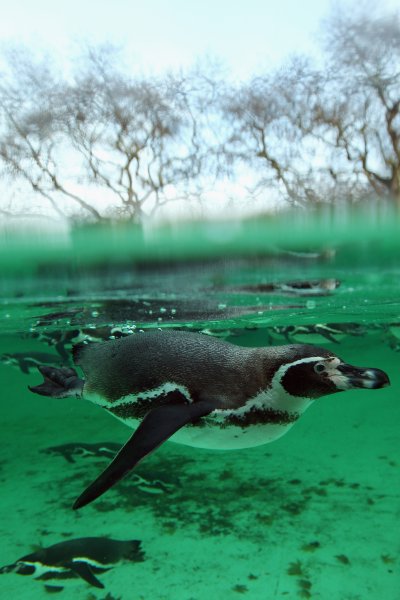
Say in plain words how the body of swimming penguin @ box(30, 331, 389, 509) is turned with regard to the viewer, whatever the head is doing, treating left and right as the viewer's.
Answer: facing to the right of the viewer

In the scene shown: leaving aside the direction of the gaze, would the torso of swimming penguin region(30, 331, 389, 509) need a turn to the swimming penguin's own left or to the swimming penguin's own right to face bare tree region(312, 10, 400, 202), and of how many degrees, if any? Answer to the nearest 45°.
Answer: approximately 45° to the swimming penguin's own left
